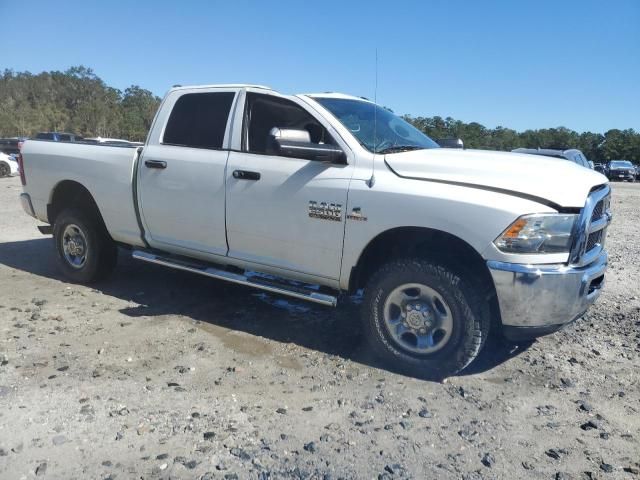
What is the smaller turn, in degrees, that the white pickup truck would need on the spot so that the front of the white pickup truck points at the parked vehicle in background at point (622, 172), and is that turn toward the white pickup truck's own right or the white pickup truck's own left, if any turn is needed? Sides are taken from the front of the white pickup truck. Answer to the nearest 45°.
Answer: approximately 90° to the white pickup truck's own left

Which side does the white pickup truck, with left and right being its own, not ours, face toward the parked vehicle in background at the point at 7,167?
back

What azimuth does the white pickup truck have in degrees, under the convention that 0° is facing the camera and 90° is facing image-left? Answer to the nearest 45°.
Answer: approximately 315°

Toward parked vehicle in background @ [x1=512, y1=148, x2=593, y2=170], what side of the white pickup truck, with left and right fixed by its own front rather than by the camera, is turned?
left
